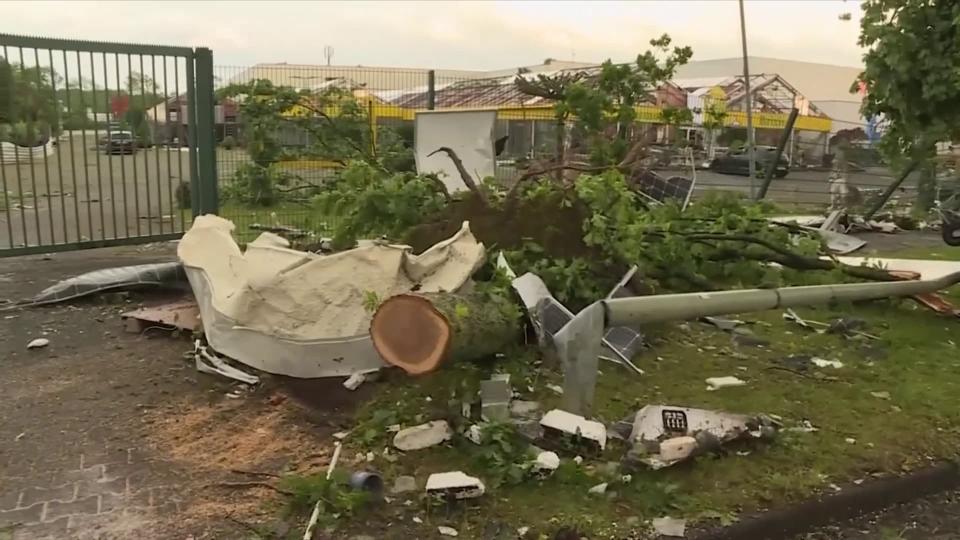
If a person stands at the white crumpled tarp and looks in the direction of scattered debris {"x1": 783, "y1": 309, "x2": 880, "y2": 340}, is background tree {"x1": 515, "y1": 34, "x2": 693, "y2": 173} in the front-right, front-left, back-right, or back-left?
front-left

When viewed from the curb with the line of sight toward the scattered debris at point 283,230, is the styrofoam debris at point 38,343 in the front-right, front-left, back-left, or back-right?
front-left
